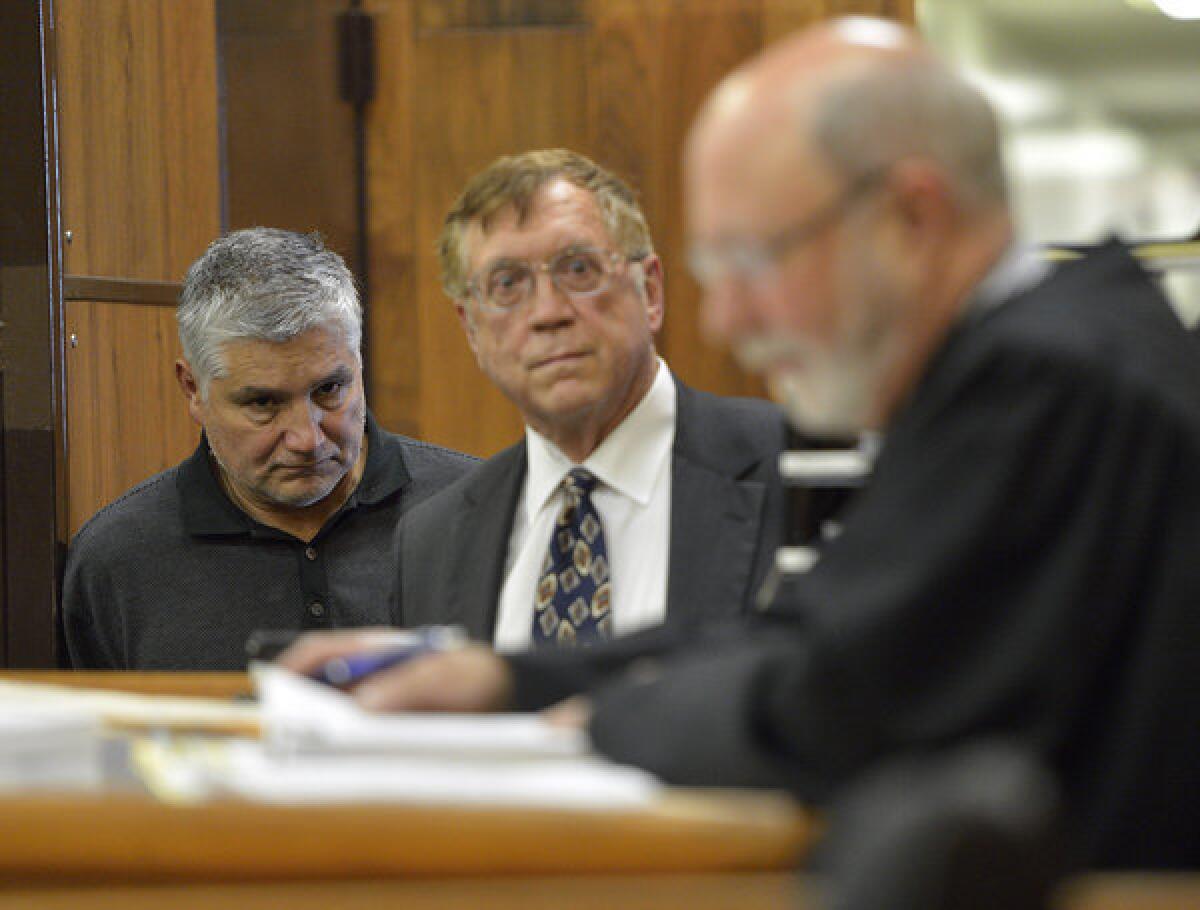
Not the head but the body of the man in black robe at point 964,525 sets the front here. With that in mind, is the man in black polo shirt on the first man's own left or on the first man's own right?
on the first man's own right

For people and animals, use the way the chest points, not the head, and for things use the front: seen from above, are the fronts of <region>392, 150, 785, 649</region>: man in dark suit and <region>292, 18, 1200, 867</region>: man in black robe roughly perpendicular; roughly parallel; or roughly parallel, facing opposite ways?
roughly perpendicular

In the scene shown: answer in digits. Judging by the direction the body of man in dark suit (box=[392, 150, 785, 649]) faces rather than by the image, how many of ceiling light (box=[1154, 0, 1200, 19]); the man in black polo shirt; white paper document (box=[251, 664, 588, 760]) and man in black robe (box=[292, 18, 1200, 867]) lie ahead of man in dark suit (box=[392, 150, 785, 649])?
2

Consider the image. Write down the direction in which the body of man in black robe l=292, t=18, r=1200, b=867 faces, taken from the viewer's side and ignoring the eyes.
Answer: to the viewer's left

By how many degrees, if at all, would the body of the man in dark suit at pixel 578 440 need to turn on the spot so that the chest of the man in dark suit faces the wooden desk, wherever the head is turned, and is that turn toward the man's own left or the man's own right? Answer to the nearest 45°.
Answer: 0° — they already face it

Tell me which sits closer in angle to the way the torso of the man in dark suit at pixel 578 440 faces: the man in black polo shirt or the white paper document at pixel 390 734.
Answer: the white paper document

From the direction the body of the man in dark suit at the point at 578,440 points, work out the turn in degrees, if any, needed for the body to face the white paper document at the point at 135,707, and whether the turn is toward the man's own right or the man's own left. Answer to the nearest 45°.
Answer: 0° — they already face it

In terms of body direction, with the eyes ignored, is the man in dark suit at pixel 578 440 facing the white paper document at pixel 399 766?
yes

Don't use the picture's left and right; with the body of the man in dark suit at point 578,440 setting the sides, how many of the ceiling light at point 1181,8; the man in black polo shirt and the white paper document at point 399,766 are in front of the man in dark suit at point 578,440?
1

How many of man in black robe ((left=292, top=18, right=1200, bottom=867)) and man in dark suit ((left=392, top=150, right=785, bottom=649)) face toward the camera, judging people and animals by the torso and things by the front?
1

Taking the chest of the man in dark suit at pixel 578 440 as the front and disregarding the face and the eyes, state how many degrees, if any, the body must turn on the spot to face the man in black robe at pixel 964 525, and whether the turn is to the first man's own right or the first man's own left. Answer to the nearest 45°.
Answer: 0° — they already face them

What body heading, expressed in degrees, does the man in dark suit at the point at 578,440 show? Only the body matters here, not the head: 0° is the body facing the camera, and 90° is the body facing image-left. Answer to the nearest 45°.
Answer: approximately 0°
